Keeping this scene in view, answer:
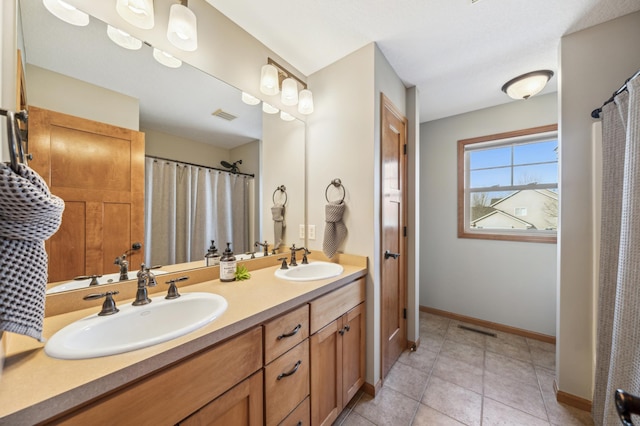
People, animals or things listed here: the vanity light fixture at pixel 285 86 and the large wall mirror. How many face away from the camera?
0

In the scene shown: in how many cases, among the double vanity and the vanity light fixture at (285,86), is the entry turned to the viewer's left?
0

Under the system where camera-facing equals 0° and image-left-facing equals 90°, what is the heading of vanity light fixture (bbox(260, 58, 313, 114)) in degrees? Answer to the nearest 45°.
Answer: approximately 315°

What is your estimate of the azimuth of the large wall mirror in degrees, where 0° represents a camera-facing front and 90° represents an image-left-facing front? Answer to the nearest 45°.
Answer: approximately 315°

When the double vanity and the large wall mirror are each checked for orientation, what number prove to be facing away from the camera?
0

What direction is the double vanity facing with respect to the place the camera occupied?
facing the viewer and to the right of the viewer
